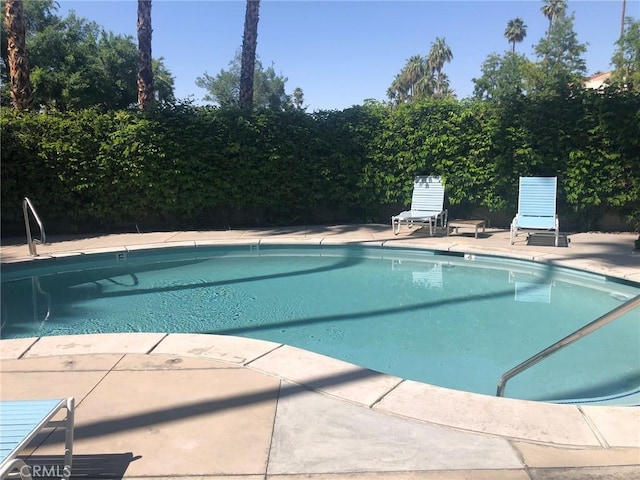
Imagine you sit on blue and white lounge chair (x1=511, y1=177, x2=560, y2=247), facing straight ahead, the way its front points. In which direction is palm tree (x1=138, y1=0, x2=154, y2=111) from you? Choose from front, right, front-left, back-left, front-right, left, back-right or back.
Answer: right

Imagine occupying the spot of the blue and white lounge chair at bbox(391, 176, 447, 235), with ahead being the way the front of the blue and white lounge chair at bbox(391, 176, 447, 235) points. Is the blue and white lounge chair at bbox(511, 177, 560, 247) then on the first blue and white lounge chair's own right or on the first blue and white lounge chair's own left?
on the first blue and white lounge chair's own left

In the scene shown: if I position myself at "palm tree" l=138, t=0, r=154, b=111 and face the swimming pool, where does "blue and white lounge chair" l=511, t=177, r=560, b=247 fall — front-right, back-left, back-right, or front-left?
front-left

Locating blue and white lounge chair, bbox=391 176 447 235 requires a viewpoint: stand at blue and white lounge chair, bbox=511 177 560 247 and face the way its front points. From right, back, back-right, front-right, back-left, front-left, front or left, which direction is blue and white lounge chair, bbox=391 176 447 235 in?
right

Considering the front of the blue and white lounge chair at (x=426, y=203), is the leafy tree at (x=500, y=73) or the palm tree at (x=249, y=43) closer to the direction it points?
the palm tree

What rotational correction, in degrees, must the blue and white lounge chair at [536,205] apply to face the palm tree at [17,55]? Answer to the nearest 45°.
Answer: approximately 90° to its right

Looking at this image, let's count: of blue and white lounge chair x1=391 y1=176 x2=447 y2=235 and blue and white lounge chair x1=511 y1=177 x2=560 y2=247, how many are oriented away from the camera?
0

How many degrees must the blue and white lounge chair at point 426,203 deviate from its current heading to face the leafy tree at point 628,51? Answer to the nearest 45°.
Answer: approximately 180°

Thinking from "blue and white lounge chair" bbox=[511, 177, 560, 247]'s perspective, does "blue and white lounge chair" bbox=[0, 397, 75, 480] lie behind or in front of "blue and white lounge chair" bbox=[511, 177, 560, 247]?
in front

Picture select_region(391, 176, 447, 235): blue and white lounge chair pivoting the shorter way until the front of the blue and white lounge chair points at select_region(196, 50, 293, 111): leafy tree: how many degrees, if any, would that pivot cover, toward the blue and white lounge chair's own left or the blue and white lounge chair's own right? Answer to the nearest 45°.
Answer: approximately 90° to the blue and white lounge chair's own right

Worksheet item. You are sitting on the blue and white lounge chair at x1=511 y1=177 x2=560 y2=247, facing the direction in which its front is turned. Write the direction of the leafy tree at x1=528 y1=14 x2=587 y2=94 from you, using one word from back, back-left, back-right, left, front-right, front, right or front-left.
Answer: back

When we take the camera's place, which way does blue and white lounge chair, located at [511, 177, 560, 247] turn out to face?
facing the viewer

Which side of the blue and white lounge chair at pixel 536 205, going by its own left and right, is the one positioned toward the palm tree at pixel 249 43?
right
